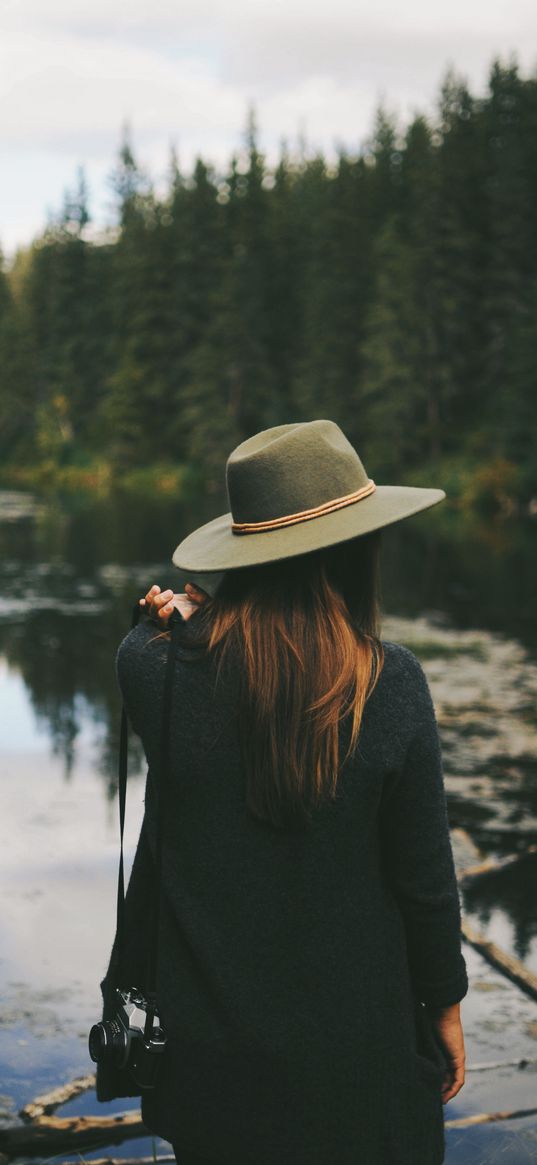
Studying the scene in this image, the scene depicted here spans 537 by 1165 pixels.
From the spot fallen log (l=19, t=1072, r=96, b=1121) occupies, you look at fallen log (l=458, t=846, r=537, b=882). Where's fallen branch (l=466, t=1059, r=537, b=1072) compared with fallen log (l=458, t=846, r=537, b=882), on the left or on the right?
right

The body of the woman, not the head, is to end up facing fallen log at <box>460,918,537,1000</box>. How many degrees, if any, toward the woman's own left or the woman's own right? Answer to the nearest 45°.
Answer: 0° — they already face it

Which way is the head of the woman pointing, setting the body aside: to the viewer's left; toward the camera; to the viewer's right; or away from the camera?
away from the camera

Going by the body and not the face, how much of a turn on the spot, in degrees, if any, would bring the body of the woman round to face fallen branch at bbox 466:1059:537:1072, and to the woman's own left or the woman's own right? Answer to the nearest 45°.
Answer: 0° — they already face it

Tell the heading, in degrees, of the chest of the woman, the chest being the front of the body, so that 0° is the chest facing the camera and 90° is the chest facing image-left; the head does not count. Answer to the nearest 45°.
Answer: approximately 180°
